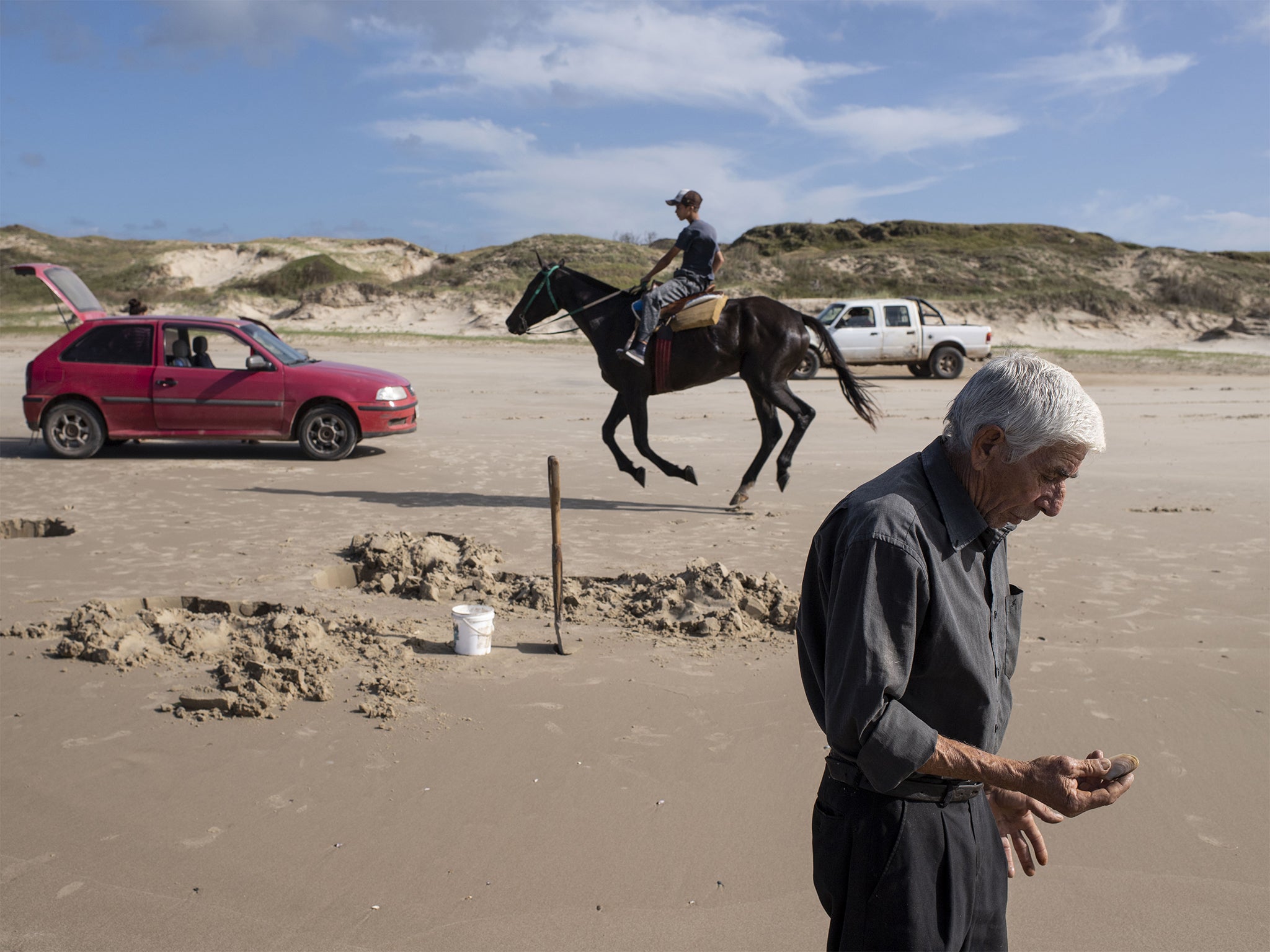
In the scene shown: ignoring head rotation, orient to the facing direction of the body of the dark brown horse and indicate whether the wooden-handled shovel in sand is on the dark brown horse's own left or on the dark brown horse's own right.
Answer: on the dark brown horse's own left

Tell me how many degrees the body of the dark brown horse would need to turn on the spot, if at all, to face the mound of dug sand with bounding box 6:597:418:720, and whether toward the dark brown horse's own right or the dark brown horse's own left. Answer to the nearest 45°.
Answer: approximately 45° to the dark brown horse's own left

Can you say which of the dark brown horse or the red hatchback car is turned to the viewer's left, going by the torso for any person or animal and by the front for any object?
the dark brown horse

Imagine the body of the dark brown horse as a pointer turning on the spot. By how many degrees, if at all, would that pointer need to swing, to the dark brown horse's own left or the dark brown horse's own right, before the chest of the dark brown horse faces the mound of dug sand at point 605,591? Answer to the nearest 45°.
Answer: approximately 90° to the dark brown horse's own left

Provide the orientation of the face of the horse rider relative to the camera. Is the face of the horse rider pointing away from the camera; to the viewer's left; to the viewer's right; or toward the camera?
to the viewer's left

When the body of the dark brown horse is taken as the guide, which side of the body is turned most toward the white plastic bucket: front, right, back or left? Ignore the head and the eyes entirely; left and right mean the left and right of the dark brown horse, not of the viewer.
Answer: left

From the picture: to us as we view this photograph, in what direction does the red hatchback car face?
facing to the right of the viewer

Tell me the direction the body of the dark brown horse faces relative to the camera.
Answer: to the viewer's left

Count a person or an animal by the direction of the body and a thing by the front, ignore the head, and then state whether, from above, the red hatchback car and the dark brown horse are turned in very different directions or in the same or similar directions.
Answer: very different directions

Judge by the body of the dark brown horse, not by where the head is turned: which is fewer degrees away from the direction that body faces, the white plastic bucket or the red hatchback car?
the red hatchback car

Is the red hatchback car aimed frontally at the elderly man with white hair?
no

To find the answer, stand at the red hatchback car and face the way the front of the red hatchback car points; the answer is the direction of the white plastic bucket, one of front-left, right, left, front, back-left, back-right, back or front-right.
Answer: right

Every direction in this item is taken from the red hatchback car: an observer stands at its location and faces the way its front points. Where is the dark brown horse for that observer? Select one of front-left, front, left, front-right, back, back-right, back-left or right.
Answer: front-right

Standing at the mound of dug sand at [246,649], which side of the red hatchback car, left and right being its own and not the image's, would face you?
right

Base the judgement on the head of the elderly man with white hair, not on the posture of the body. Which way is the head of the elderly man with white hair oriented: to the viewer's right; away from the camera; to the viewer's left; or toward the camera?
to the viewer's right

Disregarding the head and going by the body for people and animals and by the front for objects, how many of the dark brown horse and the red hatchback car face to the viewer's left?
1

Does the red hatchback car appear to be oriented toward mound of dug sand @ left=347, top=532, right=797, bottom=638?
no
